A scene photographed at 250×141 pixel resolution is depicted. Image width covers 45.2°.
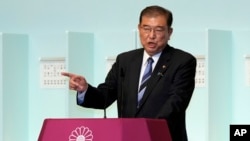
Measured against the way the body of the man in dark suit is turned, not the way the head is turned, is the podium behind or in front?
in front

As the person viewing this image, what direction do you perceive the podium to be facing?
facing the viewer and to the left of the viewer

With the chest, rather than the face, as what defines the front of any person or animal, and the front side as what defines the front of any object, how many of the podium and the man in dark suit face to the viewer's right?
0

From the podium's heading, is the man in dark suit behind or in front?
behind

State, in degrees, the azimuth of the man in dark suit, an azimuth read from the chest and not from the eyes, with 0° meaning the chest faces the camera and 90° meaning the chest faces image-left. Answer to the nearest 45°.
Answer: approximately 45°

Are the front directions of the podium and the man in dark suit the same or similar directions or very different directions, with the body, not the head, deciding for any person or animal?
same or similar directions
